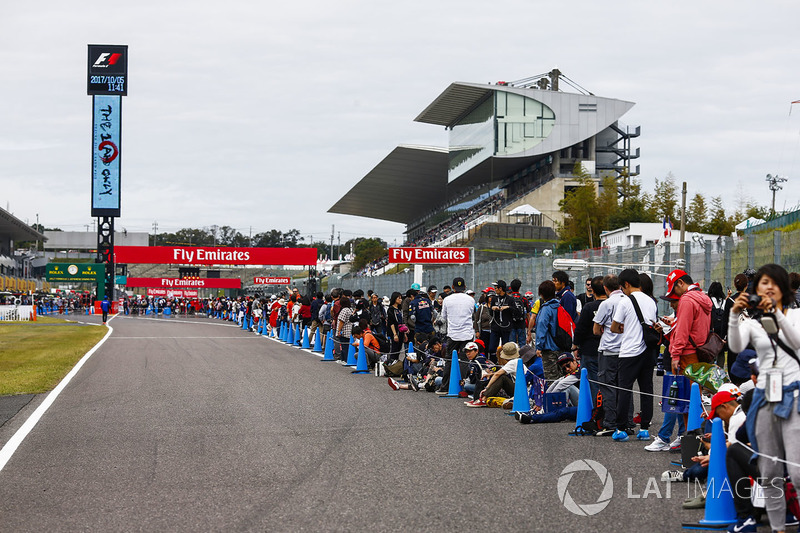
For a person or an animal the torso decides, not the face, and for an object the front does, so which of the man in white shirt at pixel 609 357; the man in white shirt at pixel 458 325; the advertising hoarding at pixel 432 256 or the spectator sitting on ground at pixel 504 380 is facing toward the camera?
the advertising hoarding

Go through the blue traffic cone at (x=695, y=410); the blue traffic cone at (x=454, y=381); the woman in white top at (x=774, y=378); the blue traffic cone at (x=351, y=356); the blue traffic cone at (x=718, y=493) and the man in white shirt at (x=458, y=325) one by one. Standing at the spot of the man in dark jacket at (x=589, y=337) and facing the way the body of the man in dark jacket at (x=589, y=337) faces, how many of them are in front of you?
3

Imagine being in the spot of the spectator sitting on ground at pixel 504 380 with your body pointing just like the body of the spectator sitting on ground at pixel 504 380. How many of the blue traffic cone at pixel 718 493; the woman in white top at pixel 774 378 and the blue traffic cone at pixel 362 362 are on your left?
2

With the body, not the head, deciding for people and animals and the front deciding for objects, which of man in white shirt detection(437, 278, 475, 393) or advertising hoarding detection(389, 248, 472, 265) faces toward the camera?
the advertising hoarding

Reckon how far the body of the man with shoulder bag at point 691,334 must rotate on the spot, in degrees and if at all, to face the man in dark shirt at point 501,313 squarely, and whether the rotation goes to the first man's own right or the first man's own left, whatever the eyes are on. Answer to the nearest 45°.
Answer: approximately 45° to the first man's own right

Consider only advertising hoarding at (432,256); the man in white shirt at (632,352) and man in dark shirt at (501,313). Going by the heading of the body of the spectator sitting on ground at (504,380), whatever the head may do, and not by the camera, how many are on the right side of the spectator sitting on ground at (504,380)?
2

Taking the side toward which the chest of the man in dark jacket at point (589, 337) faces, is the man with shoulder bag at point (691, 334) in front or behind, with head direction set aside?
behind

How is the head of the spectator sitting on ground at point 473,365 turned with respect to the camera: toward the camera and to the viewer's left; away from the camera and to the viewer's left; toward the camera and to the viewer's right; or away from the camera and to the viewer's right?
toward the camera and to the viewer's left

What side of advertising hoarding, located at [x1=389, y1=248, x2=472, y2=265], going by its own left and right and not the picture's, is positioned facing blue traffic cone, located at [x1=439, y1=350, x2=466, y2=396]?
front

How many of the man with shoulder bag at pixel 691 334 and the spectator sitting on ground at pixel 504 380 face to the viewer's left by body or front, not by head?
2

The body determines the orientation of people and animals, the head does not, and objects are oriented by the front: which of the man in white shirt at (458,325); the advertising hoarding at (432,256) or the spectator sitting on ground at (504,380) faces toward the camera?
the advertising hoarding

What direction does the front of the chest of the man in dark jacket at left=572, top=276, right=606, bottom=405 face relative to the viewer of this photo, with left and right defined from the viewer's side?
facing away from the viewer and to the left of the viewer

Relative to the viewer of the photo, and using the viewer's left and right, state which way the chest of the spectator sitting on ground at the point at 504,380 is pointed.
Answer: facing to the left of the viewer

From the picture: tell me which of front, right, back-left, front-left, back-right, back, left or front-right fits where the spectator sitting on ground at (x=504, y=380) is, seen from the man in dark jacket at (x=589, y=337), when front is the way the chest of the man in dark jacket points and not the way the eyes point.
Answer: front

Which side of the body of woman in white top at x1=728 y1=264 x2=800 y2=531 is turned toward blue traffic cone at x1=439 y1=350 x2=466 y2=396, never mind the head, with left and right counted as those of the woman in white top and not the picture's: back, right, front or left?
back

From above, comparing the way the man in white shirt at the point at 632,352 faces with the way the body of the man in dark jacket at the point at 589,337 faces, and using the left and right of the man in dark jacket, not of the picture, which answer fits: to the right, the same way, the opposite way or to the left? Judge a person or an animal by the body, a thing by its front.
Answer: the same way

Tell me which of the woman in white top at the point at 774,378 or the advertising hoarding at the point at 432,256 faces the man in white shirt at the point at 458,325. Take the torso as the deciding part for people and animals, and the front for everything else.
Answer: the advertising hoarding
